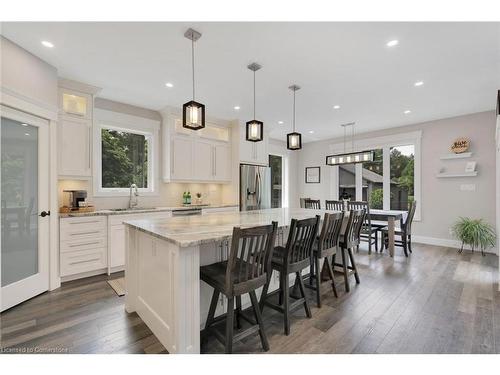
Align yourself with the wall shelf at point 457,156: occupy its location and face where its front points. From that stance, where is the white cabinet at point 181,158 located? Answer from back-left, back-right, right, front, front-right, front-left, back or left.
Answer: front-right

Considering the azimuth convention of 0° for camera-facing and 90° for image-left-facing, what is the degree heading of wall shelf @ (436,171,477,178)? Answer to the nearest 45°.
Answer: approximately 0°

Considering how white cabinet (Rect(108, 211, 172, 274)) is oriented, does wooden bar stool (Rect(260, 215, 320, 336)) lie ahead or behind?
ahead

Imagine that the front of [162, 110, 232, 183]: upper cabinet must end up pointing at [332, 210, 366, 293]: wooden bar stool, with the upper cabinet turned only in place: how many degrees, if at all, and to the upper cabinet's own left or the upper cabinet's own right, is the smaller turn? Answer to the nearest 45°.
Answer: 0° — it already faces it

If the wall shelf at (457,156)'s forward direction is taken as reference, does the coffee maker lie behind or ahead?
ahead

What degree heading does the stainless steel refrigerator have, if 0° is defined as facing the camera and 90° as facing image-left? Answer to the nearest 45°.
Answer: approximately 315°

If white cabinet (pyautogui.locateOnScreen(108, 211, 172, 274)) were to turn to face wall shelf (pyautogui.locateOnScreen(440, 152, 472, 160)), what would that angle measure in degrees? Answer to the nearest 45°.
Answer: approximately 45° to its left

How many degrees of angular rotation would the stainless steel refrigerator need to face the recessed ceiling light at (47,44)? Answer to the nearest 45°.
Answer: approximately 90° to its right

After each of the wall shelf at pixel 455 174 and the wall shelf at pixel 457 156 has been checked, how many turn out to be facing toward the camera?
2

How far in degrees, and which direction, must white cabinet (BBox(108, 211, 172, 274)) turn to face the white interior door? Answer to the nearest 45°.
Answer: approximately 90° to its right

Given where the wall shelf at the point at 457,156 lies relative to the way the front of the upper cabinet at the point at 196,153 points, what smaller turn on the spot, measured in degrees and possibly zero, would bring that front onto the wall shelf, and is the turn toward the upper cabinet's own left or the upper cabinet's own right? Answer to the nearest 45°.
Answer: approximately 45° to the upper cabinet's own left

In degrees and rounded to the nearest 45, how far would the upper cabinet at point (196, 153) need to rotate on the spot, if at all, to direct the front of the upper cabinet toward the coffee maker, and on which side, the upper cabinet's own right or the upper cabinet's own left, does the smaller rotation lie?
approximately 90° to the upper cabinet's own right
